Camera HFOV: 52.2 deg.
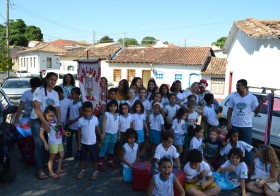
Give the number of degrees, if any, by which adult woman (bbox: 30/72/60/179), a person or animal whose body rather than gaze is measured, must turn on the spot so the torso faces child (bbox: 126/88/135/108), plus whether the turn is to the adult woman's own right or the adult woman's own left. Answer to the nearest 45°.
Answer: approximately 90° to the adult woman's own left

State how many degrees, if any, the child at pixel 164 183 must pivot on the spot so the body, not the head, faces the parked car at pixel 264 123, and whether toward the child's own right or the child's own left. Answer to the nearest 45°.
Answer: approximately 135° to the child's own left

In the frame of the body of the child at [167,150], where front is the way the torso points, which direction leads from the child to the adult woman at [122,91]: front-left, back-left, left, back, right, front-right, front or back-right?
back-right

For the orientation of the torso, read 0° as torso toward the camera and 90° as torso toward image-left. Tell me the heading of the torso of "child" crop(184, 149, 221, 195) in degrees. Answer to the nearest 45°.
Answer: approximately 0°

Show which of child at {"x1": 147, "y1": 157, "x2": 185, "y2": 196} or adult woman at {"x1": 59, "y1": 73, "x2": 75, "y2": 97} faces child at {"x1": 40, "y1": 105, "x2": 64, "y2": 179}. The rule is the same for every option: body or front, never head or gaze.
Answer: the adult woman

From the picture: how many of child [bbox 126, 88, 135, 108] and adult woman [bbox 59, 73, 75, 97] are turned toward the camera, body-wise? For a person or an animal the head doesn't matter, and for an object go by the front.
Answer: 2

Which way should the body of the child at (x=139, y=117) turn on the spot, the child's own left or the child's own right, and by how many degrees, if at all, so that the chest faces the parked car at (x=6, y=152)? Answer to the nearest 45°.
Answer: approximately 45° to the child's own right

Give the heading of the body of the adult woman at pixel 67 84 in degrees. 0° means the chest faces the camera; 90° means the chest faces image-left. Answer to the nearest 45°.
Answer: approximately 0°

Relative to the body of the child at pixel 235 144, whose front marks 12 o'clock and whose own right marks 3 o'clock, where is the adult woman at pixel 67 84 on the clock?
The adult woman is roughly at 3 o'clock from the child.

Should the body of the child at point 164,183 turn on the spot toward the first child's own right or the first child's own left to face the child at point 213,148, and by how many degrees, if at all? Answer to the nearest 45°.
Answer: approximately 135° to the first child's own left

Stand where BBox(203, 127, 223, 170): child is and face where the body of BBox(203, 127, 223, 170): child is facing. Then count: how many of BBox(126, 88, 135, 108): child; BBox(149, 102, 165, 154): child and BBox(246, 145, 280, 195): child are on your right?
2
